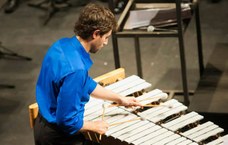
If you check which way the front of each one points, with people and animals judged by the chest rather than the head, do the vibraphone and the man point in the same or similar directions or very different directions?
very different directions

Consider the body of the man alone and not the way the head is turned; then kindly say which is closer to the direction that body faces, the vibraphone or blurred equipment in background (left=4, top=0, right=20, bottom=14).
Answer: the vibraphone

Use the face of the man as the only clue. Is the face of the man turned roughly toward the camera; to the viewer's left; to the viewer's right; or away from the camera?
to the viewer's right

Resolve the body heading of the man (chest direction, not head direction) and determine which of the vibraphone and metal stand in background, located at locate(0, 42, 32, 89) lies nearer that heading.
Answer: the vibraphone

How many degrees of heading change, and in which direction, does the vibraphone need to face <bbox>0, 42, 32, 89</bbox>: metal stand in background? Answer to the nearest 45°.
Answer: approximately 90° to its right

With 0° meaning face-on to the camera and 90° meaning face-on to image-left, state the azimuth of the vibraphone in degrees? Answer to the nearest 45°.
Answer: approximately 45°

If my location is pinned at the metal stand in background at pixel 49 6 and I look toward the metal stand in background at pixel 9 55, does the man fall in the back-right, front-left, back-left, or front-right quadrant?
front-left

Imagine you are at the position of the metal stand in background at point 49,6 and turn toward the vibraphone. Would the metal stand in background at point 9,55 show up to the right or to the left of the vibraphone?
right

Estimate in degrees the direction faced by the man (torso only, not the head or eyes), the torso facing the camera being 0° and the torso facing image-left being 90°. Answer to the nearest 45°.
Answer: approximately 225°
